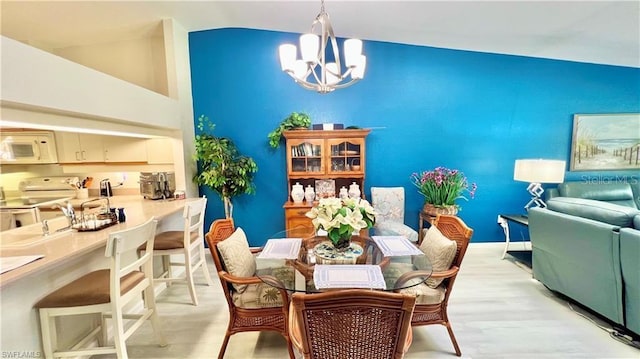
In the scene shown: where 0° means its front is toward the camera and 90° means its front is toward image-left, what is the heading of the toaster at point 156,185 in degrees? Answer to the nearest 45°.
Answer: approximately 0°

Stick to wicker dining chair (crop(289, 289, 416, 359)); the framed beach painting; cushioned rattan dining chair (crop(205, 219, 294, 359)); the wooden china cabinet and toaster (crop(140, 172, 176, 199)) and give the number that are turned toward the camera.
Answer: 3

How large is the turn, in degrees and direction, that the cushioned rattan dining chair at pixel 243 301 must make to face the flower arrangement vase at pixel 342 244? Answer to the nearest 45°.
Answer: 0° — it already faces it

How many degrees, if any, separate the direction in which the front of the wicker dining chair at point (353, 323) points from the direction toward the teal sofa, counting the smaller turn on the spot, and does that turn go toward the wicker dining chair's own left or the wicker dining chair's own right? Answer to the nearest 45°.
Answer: approximately 45° to the wicker dining chair's own right

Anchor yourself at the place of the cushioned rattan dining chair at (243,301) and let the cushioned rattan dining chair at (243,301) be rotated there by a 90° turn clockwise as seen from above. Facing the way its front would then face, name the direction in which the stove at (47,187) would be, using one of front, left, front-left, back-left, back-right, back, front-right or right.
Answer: back-right

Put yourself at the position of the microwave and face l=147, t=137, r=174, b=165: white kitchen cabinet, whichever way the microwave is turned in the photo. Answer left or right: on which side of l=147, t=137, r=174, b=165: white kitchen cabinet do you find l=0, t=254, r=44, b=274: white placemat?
right

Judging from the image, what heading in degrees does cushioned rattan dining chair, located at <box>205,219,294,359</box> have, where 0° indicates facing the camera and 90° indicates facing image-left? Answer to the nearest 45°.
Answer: approximately 270°

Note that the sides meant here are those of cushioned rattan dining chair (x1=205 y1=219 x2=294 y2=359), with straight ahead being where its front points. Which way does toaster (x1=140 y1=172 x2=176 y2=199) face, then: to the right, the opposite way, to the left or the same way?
to the right

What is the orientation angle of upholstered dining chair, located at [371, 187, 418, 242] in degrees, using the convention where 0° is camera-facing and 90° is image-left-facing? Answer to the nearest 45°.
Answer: approximately 315°
